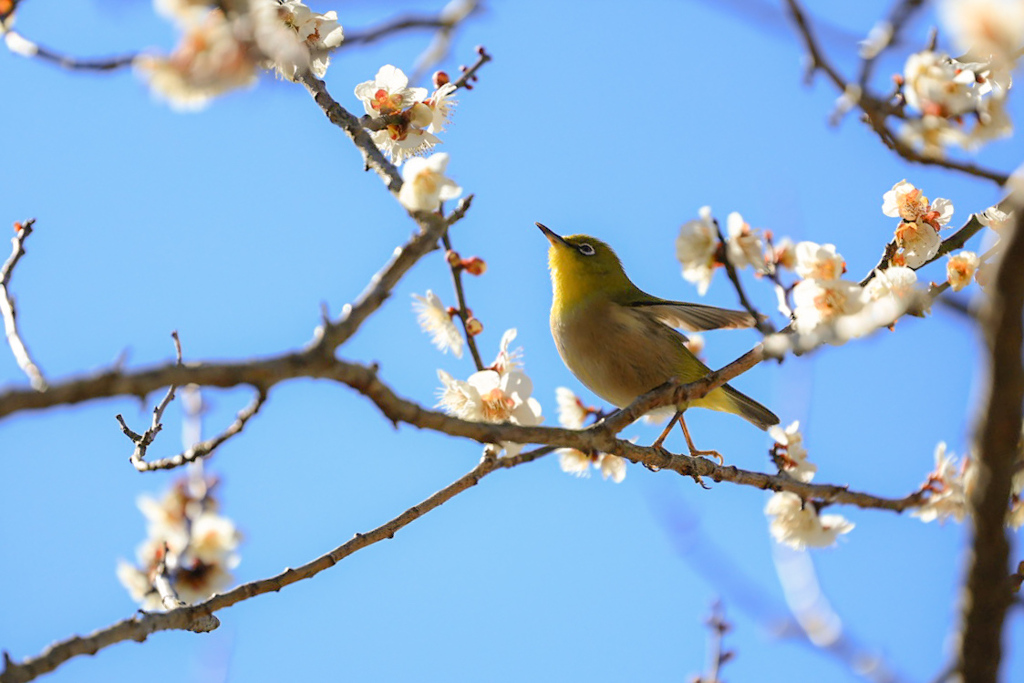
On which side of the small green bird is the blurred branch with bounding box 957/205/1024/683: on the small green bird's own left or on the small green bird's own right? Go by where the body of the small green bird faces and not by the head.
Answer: on the small green bird's own left

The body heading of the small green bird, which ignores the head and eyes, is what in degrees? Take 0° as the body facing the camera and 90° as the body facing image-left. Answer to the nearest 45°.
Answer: approximately 90°

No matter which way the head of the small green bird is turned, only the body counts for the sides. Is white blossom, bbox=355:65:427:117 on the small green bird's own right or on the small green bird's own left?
on the small green bird's own right

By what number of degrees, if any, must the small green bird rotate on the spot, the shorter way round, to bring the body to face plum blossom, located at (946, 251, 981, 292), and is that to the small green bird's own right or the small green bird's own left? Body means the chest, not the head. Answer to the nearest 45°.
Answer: approximately 135° to the small green bird's own left
